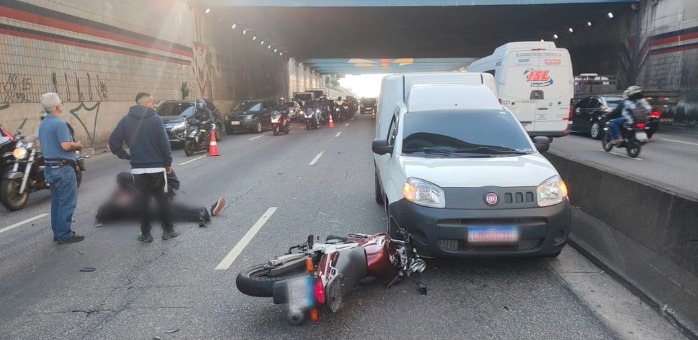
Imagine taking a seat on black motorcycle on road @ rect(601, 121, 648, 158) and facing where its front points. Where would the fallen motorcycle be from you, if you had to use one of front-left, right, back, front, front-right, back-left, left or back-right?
back-left

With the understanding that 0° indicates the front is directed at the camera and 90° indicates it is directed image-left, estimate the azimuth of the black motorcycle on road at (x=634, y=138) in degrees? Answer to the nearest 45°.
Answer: approximately 135°

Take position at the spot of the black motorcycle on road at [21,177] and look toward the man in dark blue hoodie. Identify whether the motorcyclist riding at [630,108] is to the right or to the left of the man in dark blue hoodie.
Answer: left

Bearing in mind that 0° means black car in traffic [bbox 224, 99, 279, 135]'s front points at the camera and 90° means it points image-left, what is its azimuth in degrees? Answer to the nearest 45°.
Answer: approximately 45°

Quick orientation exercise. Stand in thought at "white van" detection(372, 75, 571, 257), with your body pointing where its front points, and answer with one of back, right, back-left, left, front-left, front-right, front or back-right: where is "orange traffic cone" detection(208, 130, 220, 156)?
back-right

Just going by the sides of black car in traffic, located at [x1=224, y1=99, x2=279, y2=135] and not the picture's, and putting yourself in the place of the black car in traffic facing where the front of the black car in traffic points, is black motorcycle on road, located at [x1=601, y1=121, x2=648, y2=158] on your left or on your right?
on your left

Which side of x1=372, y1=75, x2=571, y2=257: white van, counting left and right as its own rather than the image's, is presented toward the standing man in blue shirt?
right

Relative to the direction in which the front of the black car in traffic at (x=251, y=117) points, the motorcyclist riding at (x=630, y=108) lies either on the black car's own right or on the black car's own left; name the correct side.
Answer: on the black car's own left

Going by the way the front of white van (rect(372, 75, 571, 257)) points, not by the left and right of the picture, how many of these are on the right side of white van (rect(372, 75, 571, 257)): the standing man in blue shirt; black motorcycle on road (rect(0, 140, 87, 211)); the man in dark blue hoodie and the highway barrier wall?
3

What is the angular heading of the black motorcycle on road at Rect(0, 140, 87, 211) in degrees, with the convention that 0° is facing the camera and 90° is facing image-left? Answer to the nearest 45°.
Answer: approximately 45°

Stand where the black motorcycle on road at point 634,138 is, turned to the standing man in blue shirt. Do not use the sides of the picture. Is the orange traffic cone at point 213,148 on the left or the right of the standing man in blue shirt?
right

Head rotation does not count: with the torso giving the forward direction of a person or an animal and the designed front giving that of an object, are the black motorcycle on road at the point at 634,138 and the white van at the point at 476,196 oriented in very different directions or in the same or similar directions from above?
very different directions

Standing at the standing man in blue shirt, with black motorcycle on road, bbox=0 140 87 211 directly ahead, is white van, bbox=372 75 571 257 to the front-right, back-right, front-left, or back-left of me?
back-right

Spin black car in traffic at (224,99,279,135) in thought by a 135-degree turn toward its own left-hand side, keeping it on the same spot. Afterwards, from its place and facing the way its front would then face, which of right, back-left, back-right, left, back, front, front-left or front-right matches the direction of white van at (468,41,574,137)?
front-right
